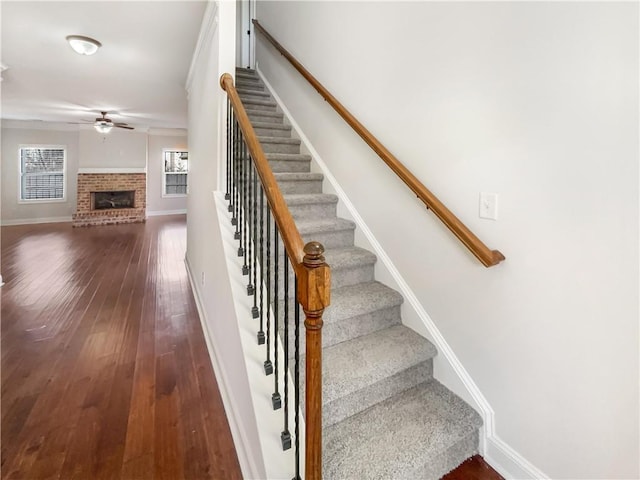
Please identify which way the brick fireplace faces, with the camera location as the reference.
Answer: facing the viewer

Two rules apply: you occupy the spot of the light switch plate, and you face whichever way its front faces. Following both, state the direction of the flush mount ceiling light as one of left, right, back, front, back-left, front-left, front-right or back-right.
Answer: front-right

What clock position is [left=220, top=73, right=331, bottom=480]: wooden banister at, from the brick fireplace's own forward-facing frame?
The wooden banister is roughly at 12 o'clock from the brick fireplace.

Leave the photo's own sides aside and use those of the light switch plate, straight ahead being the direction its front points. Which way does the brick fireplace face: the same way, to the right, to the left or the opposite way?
to the left

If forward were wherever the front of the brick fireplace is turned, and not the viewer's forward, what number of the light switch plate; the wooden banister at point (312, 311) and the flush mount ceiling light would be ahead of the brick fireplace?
3

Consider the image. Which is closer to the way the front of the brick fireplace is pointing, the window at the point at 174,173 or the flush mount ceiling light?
the flush mount ceiling light

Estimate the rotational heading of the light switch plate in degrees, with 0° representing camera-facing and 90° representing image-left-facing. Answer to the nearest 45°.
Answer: approximately 45°

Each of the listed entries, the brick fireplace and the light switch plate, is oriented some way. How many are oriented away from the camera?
0

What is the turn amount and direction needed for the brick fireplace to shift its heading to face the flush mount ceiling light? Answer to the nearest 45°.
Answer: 0° — it already faces it

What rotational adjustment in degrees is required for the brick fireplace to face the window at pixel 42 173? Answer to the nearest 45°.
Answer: approximately 90° to its right

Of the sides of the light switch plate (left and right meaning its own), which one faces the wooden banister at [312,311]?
front

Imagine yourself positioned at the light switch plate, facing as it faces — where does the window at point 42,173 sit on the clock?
The window is roughly at 2 o'clock from the light switch plate.

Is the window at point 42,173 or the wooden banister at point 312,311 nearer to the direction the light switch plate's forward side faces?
the wooden banister
